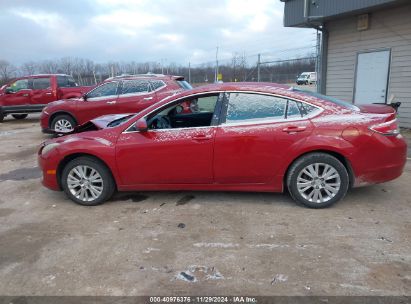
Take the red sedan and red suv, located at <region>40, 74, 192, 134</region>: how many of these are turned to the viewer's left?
2

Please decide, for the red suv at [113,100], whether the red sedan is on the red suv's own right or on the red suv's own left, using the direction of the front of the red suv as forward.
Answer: on the red suv's own left

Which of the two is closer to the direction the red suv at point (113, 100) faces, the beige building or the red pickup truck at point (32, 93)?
the red pickup truck

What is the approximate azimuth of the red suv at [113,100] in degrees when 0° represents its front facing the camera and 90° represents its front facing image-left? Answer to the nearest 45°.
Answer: approximately 90°

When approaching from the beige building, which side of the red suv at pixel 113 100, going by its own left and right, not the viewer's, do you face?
back

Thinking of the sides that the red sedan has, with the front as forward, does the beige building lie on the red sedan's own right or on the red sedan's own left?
on the red sedan's own right

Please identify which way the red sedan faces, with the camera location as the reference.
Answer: facing to the left of the viewer

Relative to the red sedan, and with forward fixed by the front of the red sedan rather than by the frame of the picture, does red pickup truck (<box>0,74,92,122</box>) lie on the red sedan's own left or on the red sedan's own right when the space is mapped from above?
on the red sedan's own right

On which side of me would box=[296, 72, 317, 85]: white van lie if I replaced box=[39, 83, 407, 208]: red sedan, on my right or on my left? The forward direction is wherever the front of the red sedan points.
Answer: on my right
